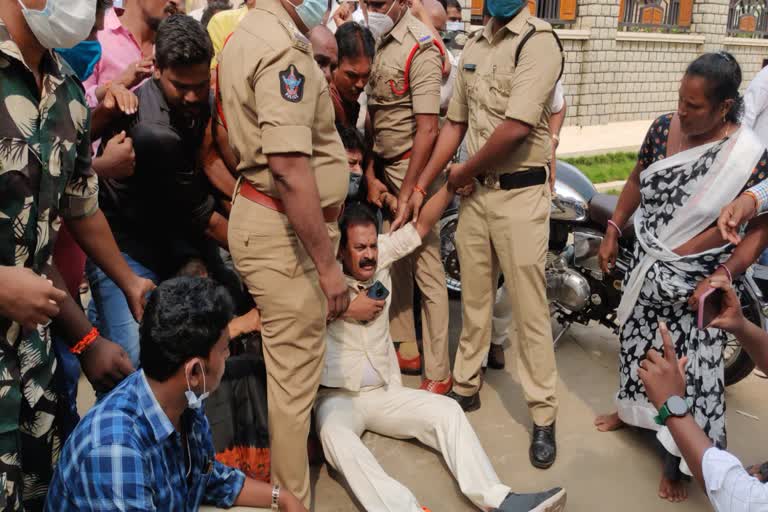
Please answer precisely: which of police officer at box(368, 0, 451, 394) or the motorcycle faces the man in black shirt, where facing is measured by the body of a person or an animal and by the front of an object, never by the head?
the police officer

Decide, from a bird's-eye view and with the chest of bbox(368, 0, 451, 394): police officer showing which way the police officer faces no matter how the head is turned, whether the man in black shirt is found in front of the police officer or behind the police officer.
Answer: in front

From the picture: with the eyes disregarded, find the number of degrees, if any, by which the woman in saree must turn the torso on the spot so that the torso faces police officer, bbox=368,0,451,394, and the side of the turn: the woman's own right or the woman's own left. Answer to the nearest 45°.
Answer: approximately 45° to the woman's own right

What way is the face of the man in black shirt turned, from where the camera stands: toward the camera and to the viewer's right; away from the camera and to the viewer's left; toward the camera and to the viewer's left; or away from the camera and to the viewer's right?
toward the camera and to the viewer's right

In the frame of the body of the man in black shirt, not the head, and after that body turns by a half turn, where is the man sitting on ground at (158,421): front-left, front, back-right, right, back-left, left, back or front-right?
back-left

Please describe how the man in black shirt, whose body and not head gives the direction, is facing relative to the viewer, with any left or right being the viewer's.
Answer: facing the viewer and to the right of the viewer

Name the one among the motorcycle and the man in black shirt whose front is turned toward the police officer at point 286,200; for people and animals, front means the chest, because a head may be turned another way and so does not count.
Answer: the man in black shirt

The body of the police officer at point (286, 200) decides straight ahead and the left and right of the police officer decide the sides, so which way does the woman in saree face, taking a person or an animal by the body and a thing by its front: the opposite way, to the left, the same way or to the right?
the opposite way

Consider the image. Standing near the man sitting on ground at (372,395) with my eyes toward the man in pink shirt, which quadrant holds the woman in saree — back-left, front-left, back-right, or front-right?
back-right

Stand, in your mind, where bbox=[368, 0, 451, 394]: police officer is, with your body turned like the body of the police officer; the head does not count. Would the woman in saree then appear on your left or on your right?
on your left

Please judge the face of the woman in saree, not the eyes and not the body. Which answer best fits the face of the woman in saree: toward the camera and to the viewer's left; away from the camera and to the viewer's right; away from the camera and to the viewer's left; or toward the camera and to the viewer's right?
toward the camera and to the viewer's left
